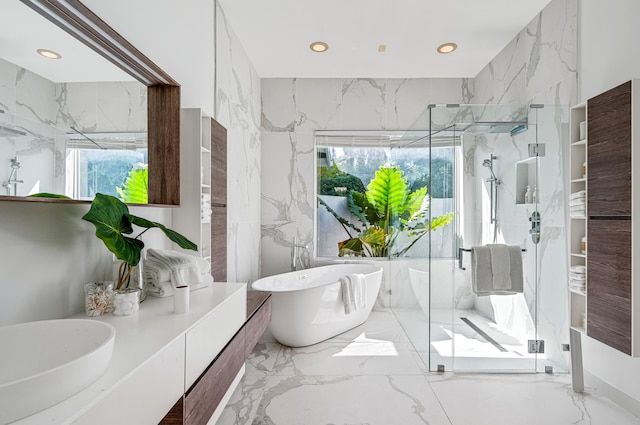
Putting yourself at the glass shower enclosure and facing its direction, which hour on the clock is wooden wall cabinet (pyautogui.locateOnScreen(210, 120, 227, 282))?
The wooden wall cabinet is roughly at 2 o'clock from the glass shower enclosure.

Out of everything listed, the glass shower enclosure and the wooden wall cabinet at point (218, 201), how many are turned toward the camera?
1

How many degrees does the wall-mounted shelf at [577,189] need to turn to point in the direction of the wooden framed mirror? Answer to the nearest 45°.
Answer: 0° — it already faces it

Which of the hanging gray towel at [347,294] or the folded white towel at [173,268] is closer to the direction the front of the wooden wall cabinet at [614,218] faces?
the folded white towel

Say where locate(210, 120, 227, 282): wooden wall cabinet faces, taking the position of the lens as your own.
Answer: facing to the right of the viewer

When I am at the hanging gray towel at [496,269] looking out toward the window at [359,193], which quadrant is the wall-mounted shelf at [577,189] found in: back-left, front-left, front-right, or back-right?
back-right

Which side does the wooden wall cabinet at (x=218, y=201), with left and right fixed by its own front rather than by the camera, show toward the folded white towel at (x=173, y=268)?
right

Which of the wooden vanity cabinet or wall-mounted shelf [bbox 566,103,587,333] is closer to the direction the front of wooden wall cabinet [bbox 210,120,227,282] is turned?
the wall-mounted shelf

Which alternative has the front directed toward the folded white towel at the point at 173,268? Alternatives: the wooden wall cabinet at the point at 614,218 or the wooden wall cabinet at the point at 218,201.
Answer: the wooden wall cabinet at the point at 614,218

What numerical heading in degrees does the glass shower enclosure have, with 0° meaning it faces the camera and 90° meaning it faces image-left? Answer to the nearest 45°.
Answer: approximately 0°

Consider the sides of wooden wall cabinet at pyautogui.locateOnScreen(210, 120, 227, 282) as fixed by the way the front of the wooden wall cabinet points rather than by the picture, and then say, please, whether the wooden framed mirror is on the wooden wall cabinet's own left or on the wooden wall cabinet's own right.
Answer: on the wooden wall cabinet's own right

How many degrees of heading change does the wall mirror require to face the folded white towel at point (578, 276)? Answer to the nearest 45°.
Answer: approximately 45° to its left
